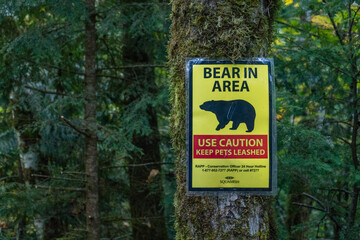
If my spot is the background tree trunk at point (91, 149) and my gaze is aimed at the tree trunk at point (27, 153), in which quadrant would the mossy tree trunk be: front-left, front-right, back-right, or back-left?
back-left

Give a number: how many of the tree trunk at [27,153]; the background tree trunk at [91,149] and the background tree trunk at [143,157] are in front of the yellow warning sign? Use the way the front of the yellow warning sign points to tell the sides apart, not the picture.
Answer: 0

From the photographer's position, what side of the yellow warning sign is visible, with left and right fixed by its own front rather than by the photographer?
front

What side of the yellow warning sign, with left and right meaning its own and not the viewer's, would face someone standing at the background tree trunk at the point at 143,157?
back

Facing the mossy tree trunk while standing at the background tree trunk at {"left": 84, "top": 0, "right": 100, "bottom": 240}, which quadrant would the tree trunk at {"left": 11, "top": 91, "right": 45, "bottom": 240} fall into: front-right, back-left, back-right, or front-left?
back-right

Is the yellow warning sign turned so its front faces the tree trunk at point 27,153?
no

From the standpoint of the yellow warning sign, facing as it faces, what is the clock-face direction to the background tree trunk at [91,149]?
The background tree trunk is roughly at 5 o'clock from the yellow warning sign.
